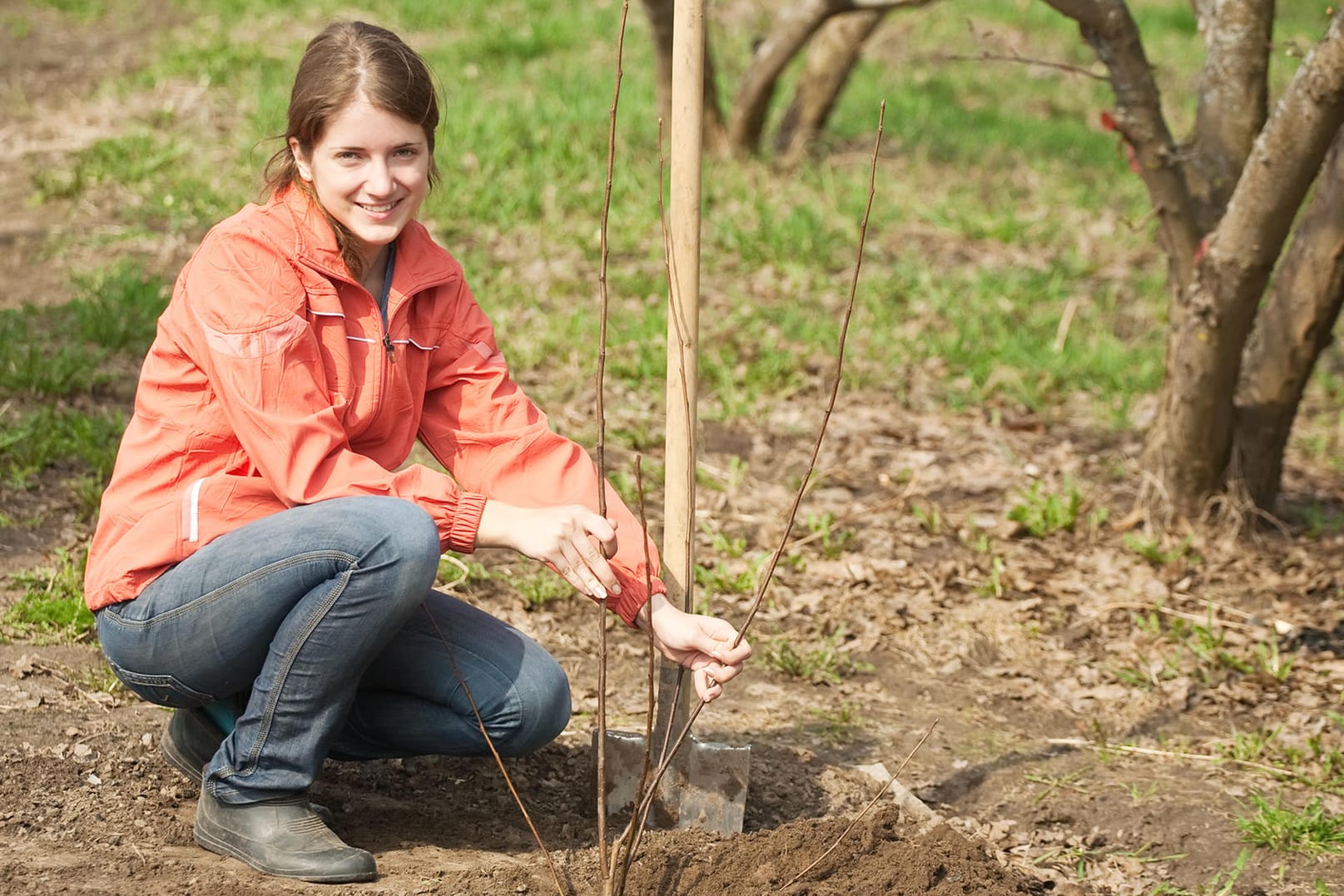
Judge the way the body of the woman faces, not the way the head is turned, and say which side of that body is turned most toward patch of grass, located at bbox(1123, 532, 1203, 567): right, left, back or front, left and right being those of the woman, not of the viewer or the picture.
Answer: left

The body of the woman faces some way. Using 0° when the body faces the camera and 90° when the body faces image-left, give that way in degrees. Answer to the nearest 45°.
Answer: approximately 315°

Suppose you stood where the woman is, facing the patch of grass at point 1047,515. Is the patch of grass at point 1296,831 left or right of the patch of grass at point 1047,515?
right

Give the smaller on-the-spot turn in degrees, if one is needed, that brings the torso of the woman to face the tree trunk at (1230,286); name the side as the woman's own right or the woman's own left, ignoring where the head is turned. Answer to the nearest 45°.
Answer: approximately 90° to the woman's own left

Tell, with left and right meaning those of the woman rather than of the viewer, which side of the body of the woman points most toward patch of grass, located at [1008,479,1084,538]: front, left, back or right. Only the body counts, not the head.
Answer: left

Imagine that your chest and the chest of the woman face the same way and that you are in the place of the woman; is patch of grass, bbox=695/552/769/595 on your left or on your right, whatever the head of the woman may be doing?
on your left

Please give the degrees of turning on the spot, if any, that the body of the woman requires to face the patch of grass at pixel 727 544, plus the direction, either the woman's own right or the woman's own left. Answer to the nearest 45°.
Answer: approximately 90° to the woman's own left

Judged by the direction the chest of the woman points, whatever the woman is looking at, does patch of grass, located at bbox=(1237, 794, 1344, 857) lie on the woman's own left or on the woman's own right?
on the woman's own left

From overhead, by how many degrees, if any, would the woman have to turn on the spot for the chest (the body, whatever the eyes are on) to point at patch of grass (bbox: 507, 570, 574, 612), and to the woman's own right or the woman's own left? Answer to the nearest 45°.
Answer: approximately 135° to the woman's own left
